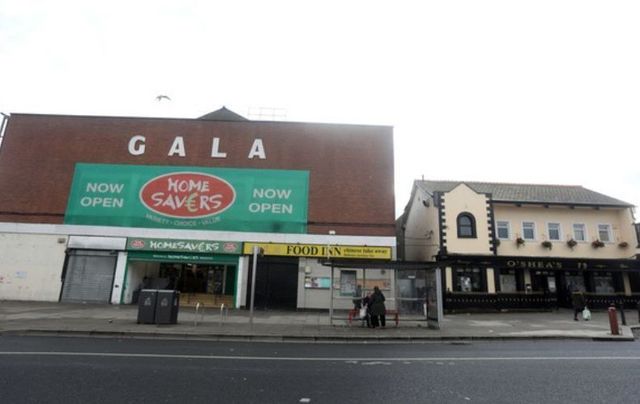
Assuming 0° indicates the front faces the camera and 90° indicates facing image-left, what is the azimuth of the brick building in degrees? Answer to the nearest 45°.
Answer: approximately 0°

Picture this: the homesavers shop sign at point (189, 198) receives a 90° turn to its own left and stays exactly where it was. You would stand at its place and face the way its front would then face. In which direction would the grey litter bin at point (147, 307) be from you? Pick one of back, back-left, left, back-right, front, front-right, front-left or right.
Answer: right

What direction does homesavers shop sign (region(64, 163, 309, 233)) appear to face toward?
toward the camera

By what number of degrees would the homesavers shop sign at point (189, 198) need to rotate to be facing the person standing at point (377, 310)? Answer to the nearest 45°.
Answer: approximately 45° to its left

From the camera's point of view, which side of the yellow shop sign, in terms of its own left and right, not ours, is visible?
front

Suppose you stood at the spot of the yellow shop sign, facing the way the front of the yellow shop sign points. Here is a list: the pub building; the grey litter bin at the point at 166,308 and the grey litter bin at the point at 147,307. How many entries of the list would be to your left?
1

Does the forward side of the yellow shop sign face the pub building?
no

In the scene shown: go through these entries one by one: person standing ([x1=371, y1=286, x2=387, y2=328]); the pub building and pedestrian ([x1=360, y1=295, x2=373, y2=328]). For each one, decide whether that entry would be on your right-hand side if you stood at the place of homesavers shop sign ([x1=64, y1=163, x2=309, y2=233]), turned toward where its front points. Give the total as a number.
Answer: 0

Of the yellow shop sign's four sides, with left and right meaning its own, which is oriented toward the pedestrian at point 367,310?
front

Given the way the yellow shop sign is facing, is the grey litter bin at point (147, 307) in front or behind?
in front

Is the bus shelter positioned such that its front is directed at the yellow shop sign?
no

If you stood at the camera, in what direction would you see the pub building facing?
facing the viewer

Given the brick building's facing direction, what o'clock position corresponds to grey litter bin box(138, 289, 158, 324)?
The grey litter bin is roughly at 12 o'clock from the brick building.

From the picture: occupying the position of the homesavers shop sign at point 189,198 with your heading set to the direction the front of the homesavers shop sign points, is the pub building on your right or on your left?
on your left

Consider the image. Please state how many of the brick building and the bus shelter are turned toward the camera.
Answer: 2

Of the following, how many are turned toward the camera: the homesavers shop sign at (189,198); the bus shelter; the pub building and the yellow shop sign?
4

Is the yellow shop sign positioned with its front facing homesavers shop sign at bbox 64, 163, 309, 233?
no

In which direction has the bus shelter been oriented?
toward the camera

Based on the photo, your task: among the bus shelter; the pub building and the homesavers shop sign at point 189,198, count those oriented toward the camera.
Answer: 3
